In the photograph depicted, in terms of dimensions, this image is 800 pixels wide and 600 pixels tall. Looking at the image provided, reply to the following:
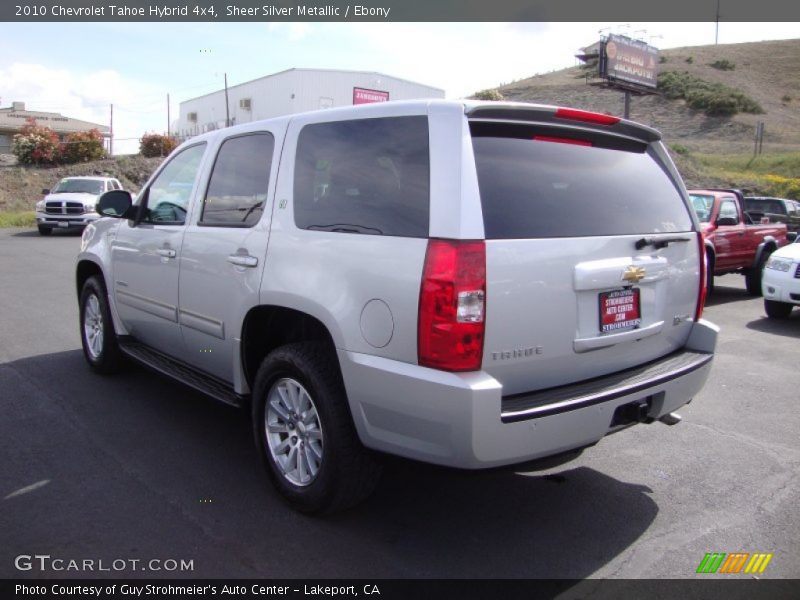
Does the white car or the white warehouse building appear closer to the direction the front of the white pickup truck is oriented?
the white car

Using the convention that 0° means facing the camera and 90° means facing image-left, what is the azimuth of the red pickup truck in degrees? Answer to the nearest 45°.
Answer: approximately 45°

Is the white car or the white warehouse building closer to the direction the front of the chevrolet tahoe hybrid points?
the white warehouse building

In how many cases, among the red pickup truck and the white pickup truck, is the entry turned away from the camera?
0

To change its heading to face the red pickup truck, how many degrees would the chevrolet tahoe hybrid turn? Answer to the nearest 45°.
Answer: approximately 90° to its right

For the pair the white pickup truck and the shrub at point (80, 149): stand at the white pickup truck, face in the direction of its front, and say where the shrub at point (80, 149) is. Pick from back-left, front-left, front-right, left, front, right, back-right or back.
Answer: back-right

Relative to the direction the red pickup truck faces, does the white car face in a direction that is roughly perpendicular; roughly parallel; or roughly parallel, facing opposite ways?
roughly parallel

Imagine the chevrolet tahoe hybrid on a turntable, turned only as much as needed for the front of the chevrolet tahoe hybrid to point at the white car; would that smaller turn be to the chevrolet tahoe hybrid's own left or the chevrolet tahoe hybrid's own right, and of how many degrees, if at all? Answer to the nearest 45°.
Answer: approximately 90° to the chevrolet tahoe hybrid's own right

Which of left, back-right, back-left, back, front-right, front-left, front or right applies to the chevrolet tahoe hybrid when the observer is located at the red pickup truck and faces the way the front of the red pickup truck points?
front-left

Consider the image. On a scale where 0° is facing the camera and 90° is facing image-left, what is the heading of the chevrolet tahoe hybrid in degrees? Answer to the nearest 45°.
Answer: approximately 135°

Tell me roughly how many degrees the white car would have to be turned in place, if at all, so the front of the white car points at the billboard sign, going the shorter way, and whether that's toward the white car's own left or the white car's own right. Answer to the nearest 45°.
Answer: approximately 135° to the white car's own right

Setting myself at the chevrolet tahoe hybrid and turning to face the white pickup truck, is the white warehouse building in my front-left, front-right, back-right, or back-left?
front-right

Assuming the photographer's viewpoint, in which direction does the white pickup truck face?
facing the viewer and to the left of the viewer

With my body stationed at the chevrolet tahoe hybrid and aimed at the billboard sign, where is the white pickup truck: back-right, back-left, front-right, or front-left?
front-left
